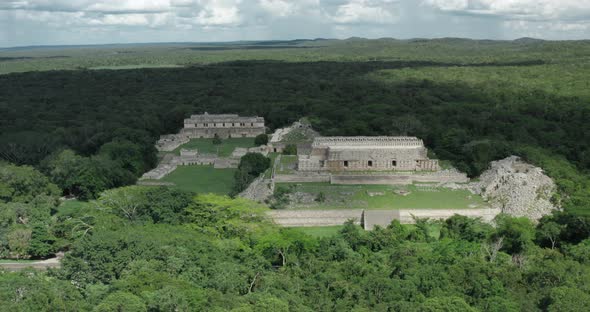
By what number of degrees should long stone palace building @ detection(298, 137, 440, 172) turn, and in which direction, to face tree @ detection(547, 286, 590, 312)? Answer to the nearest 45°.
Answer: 0° — it already faces it

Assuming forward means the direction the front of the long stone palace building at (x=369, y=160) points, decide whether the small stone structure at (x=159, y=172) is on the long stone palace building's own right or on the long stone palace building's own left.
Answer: on the long stone palace building's own right

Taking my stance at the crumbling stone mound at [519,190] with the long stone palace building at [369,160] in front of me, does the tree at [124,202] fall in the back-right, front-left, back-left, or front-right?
front-left

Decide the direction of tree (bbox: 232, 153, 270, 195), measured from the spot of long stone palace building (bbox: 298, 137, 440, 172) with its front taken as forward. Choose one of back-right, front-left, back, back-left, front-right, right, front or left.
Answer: right

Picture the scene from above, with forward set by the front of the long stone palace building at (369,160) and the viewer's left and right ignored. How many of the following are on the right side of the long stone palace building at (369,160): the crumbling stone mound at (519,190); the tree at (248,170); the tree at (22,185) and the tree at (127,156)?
3

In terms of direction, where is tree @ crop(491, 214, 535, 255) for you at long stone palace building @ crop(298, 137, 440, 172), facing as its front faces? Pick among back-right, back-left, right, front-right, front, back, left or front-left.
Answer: front-left

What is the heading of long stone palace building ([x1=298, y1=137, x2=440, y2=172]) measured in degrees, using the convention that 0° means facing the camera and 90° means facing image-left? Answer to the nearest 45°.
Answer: approximately 0°

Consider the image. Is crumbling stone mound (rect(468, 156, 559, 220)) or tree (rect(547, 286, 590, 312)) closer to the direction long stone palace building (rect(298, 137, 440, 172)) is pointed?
the tree

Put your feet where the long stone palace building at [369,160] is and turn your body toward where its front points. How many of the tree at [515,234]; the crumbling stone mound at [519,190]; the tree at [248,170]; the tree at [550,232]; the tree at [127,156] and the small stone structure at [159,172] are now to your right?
3

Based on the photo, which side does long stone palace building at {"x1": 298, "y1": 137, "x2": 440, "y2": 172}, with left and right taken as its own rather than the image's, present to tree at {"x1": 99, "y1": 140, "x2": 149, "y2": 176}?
right

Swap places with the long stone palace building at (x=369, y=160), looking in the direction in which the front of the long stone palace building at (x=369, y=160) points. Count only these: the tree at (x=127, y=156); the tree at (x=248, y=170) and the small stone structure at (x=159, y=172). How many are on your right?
3

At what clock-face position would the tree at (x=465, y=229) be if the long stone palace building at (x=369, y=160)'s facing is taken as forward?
The tree is roughly at 11 o'clock from the long stone palace building.

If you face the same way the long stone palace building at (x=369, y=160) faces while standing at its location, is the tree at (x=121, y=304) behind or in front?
in front

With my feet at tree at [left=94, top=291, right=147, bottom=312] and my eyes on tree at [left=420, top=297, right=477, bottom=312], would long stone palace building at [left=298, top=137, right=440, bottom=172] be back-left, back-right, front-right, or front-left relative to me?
front-left

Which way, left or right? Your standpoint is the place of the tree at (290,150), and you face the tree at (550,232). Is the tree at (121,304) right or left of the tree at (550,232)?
right

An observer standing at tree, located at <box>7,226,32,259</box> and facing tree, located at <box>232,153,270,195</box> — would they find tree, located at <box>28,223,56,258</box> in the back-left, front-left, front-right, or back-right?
front-right

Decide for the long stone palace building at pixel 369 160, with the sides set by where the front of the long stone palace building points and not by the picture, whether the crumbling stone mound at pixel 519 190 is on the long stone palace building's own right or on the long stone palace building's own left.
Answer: on the long stone palace building's own left

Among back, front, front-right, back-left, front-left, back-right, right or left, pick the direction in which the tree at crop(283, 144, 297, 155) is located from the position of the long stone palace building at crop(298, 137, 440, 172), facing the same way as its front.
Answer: back-right

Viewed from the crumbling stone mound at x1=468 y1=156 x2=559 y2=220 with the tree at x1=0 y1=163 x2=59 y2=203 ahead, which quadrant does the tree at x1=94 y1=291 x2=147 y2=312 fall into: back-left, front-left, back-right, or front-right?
front-left
